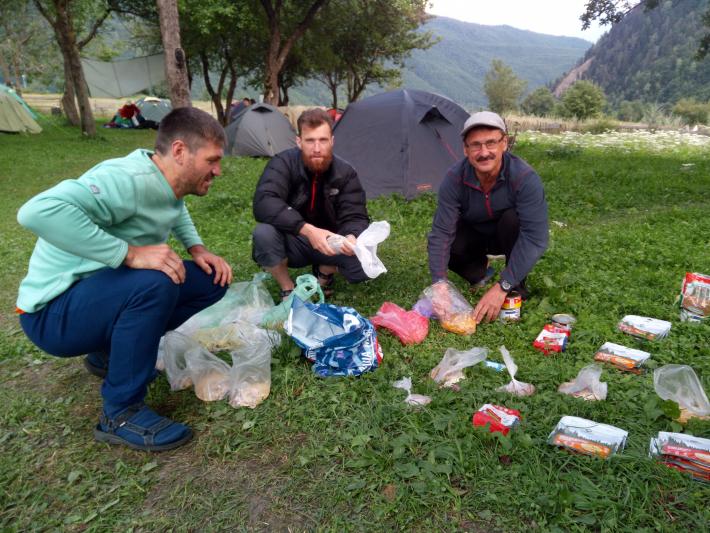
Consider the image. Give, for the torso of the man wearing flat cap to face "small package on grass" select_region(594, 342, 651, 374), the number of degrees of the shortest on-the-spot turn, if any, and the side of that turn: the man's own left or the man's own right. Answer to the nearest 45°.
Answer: approximately 45° to the man's own left

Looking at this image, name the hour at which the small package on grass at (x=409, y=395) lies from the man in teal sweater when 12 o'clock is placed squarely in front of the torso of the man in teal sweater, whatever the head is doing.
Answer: The small package on grass is roughly at 1 o'clock from the man in teal sweater.

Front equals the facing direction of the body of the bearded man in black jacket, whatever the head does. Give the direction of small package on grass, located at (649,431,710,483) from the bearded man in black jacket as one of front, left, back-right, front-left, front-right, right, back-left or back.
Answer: front-left

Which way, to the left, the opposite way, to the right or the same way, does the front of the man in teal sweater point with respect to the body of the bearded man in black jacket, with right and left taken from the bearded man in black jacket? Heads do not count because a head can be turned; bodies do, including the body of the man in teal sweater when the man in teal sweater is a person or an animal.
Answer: to the left

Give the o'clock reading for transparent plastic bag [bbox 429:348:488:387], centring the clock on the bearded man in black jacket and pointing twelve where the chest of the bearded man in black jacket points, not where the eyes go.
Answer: The transparent plastic bag is roughly at 11 o'clock from the bearded man in black jacket.

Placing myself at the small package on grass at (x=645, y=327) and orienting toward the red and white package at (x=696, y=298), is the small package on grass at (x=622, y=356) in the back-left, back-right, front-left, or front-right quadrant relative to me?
back-right

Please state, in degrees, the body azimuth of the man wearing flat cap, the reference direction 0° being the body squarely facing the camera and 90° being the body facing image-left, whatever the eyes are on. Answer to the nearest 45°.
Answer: approximately 0°

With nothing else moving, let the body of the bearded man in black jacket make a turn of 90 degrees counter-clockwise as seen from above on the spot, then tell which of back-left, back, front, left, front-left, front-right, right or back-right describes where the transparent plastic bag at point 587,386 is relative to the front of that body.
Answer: front-right

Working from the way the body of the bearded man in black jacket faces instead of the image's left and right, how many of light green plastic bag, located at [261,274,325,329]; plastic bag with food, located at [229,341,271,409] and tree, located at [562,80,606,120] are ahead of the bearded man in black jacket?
2

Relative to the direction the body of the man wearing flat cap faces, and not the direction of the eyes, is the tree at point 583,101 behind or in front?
behind

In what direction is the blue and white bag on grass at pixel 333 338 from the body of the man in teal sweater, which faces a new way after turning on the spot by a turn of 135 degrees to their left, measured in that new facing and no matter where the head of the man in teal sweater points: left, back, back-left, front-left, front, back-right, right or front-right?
back-right

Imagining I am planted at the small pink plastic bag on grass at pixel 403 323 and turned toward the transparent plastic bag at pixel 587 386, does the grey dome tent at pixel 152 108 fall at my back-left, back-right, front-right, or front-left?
back-left

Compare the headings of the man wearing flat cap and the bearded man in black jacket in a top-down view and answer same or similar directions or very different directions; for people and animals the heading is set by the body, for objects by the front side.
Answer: same or similar directions

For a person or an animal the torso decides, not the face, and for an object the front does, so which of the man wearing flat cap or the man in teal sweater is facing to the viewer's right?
the man in teal sweater

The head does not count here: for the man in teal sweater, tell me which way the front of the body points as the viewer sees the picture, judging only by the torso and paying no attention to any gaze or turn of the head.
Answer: to the viewer's right

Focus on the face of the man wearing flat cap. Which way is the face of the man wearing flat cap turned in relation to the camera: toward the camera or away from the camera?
toward the camera

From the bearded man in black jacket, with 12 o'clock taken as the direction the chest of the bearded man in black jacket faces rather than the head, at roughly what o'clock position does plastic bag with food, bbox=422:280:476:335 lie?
The plastic bag with food is roughly at 10 o'clock from the bearded man in black jacket.

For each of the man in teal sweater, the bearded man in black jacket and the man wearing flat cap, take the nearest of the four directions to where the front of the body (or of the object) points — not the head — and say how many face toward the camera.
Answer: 2

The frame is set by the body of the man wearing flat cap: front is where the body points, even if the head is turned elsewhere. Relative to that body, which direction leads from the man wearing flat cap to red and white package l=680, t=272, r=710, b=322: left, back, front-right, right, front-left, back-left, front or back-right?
left

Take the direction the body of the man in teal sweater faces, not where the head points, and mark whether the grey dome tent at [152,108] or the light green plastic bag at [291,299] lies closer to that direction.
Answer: the light green plastic bag
